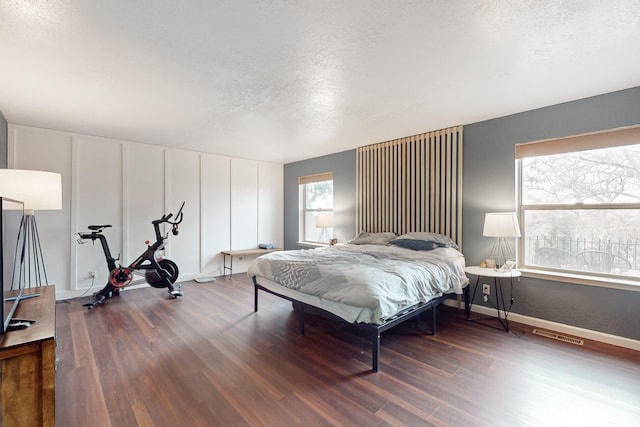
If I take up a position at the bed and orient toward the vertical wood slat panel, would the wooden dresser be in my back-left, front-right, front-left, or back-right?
back-left

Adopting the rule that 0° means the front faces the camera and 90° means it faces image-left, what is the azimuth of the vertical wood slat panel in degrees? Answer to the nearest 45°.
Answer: approximately 45°

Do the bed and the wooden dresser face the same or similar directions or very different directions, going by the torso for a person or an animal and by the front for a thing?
very different directions

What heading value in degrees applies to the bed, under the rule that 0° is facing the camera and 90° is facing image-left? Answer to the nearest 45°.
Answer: approximately 45°

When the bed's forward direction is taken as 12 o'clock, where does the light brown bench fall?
The light brown bench is roughly at 3 o'clock from the bed.

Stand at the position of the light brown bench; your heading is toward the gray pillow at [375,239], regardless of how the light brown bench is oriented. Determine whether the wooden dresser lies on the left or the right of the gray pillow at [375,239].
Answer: right

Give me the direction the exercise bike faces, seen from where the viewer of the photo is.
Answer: facing to the right of the viewer

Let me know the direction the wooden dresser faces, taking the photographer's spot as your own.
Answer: facing to the right of the viewer

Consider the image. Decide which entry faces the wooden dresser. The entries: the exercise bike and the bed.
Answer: the bed

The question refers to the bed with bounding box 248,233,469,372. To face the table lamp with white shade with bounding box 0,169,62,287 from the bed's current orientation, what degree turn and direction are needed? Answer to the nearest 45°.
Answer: approximately 45° to its right

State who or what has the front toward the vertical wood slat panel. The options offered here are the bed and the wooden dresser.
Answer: the wooden dresser
